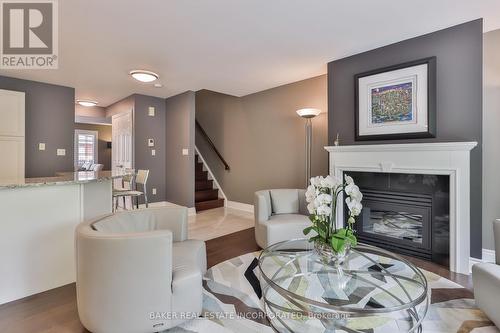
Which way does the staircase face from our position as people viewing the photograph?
facing the viewer and to the right of the viewer

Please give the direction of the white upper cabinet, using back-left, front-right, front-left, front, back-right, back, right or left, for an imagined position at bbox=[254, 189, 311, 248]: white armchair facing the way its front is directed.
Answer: back-right

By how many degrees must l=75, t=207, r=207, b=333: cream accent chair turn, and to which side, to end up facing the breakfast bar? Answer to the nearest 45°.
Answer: approximately 135° to its left

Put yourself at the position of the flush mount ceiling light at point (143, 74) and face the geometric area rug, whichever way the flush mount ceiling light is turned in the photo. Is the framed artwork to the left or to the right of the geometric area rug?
left

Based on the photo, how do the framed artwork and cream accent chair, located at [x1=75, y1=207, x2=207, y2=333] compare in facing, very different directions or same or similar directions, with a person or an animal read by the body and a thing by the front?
very different directions

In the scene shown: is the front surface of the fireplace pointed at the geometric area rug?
yes

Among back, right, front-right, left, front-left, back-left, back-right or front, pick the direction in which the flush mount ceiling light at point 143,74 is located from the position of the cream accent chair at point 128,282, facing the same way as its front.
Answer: left

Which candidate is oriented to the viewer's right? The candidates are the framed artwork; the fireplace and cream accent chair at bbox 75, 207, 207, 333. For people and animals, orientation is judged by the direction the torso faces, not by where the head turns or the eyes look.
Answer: the cream accent chair

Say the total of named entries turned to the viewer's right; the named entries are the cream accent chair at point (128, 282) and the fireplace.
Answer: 1

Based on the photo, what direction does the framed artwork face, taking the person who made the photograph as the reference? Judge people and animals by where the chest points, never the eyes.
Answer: facing the viewer and to the left of the viewer

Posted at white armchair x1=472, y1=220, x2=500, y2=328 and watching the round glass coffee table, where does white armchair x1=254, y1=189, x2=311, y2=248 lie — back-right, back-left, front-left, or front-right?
front-right

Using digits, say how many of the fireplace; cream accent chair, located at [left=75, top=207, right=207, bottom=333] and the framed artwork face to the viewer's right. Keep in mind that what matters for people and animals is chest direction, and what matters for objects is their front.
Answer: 1

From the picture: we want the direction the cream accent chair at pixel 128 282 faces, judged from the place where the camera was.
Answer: facing to the right of the viewer

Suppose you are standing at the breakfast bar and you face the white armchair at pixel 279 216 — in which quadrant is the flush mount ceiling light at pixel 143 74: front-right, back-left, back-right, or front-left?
front-left
